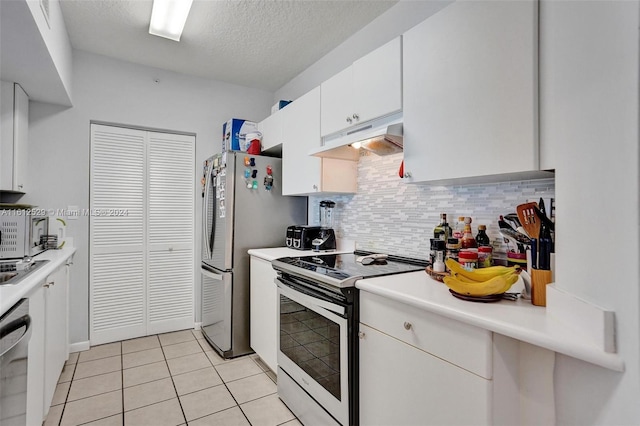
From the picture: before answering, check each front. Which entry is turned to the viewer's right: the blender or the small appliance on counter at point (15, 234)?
the small appliance on counter

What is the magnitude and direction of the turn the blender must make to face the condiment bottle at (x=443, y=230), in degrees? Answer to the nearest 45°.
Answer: approximately 90° to its left

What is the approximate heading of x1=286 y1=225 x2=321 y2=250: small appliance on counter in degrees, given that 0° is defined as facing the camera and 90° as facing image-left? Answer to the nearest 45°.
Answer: approximately 45°

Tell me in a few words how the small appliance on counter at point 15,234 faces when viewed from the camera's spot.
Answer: facing to the right of the viewer

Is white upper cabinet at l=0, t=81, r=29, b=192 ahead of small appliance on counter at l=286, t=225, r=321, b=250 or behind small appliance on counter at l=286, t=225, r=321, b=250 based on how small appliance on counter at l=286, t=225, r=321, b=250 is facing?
ahead

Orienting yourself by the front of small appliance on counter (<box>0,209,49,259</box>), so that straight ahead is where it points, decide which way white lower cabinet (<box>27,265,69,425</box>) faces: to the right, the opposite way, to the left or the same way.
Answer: the same way

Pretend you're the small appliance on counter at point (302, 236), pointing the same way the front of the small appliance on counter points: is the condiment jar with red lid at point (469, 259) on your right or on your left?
on your left

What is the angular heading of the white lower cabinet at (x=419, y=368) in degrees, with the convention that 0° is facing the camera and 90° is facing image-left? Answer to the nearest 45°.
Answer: approximately 45°

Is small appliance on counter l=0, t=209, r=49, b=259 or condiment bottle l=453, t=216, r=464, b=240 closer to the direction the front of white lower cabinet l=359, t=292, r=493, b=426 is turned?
the small appliance on counter

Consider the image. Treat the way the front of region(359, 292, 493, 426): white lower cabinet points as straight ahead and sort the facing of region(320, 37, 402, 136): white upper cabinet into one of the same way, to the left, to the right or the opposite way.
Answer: the same way

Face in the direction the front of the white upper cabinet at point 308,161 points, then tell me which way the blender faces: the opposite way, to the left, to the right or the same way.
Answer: the same way

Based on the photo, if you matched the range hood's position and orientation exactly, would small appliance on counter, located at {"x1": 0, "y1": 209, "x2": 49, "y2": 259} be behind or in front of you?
in front
